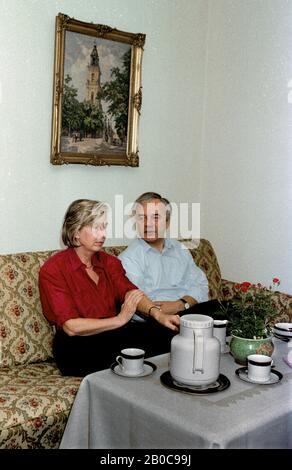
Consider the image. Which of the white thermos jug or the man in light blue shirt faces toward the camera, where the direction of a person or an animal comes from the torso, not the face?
the man in light blue shirt

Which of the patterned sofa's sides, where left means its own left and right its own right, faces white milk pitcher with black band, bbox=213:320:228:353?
front

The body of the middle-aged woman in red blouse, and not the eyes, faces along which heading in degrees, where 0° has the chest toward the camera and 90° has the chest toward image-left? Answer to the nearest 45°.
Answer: approximately 315°

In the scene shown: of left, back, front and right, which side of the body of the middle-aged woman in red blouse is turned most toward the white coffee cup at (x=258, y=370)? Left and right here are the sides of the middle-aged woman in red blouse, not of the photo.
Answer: front

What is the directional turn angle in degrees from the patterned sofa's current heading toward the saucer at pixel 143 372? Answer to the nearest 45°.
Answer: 0° — it already faces it

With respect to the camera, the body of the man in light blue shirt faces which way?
toward the camera

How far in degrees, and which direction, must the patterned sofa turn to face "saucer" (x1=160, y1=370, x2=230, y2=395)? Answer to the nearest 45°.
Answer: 0° — it already faces it

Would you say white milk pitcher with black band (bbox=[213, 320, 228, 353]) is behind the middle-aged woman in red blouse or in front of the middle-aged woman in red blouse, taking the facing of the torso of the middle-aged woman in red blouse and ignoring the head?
in front

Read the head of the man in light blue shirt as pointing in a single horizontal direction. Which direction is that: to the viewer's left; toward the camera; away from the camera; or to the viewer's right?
toward the camera

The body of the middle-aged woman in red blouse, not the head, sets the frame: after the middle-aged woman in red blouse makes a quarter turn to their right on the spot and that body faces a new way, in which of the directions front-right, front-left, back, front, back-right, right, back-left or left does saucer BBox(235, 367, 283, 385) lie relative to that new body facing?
left

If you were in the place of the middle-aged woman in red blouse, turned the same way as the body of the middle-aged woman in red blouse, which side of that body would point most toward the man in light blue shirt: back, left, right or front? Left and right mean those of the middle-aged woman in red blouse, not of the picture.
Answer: left

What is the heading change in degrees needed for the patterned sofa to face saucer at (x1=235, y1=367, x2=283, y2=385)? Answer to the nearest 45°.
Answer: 0° — it already faces it
